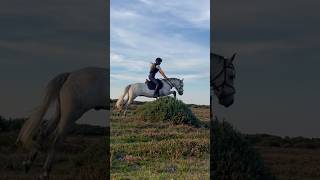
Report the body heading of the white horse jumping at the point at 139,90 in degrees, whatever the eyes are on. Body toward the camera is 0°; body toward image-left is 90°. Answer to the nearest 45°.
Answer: approximately 270°

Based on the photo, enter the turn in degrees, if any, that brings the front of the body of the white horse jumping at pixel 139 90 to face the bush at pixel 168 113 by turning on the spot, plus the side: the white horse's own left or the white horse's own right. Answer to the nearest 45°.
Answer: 0° — it already faces it
